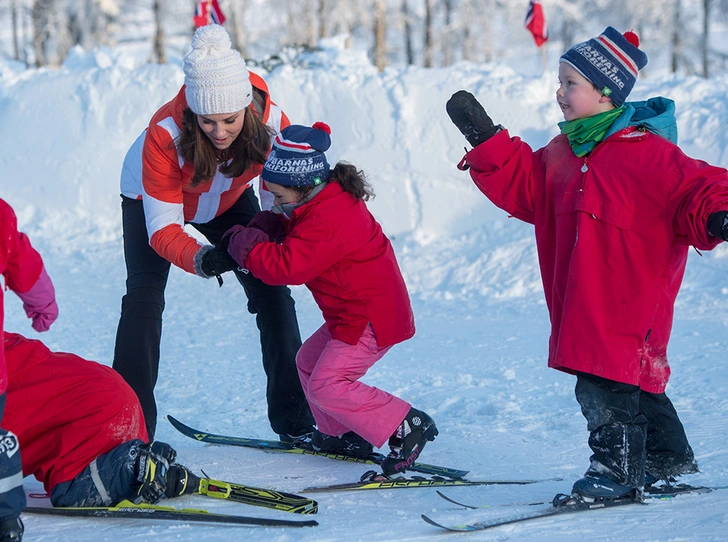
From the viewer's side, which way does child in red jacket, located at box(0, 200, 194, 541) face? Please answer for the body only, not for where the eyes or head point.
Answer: to the viewer's left

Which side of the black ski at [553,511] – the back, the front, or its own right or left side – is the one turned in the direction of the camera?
left

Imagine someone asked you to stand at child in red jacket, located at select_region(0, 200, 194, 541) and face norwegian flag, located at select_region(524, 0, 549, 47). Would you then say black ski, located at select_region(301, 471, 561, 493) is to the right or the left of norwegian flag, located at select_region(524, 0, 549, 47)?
right

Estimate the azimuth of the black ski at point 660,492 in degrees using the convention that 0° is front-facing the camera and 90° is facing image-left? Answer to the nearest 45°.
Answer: approximately 90°

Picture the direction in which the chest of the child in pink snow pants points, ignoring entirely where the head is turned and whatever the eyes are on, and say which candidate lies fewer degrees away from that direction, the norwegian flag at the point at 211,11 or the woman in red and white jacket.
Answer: the woman in red and white jacket

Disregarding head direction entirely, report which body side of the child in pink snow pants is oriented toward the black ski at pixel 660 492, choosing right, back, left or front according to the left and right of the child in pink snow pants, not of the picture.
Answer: back
